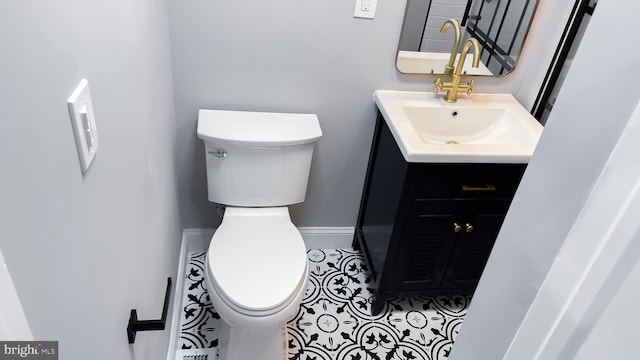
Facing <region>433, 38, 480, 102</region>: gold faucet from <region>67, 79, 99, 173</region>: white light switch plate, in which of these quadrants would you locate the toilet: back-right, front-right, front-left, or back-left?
front-left

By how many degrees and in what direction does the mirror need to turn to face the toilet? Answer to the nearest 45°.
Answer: approximately 45° to its right

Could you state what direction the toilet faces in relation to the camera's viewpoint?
facing the viewer

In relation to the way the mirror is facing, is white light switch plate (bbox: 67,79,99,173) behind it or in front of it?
in front

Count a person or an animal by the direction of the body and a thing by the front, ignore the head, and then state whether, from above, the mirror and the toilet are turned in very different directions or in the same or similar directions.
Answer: same or similar directions

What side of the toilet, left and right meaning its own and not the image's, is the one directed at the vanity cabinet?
left

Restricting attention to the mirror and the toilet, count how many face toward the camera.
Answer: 2
